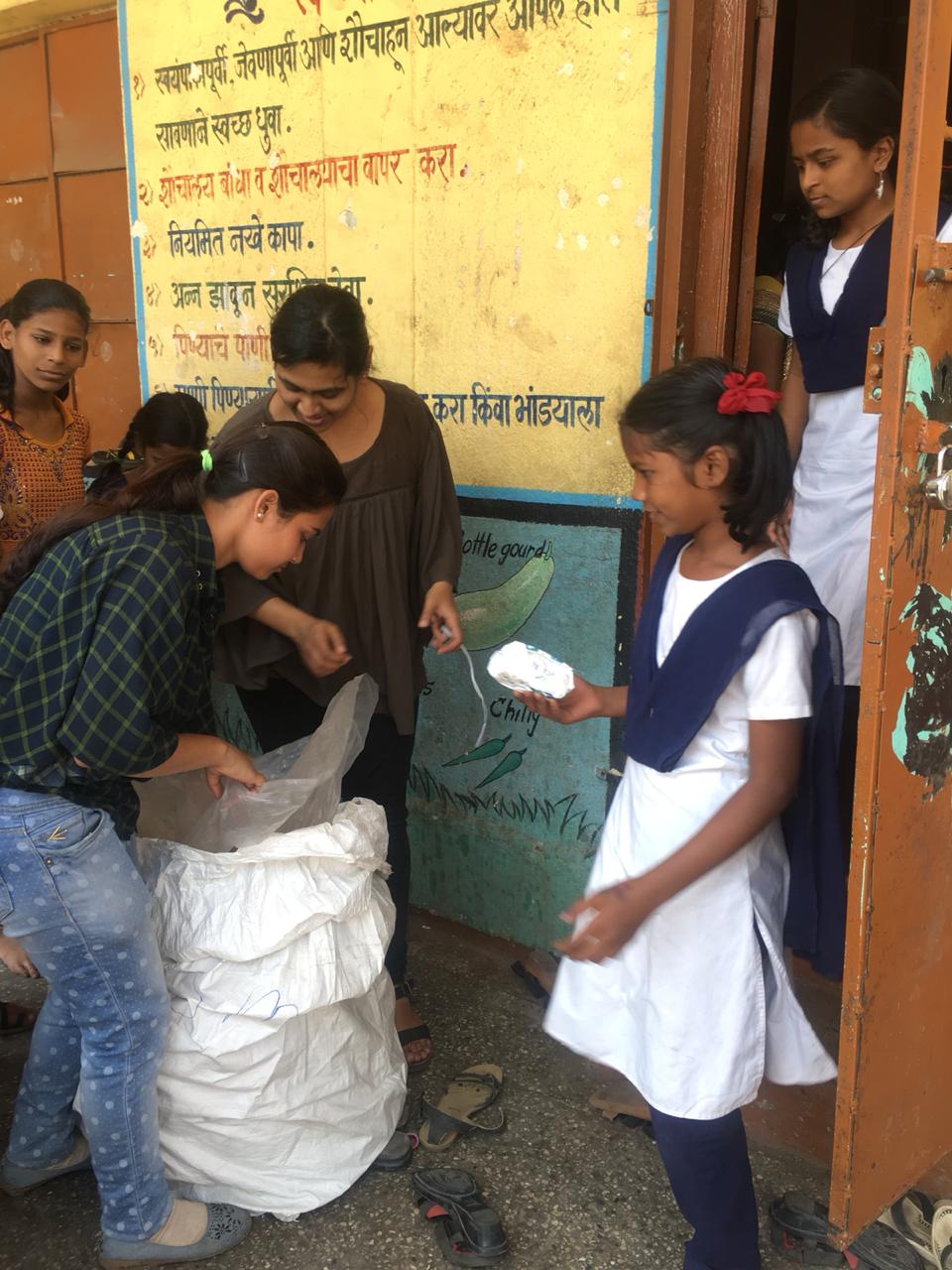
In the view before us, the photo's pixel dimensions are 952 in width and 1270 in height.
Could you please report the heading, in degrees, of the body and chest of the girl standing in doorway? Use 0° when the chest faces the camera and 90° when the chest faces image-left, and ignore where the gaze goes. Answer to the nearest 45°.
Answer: approximately 45°

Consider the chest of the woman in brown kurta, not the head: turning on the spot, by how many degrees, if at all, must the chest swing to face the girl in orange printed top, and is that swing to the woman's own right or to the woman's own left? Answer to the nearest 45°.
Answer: approximately 135° to the woman's own right

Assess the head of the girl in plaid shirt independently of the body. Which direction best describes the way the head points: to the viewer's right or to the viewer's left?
to the viewer's right

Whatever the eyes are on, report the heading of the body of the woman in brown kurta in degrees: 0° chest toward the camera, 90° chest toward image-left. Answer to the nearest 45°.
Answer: approximately 0°

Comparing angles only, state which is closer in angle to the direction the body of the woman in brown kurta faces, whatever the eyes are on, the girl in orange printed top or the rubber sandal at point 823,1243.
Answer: the rubber sandal

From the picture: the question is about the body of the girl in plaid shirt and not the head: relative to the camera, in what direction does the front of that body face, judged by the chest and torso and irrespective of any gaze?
to the viewer's right
